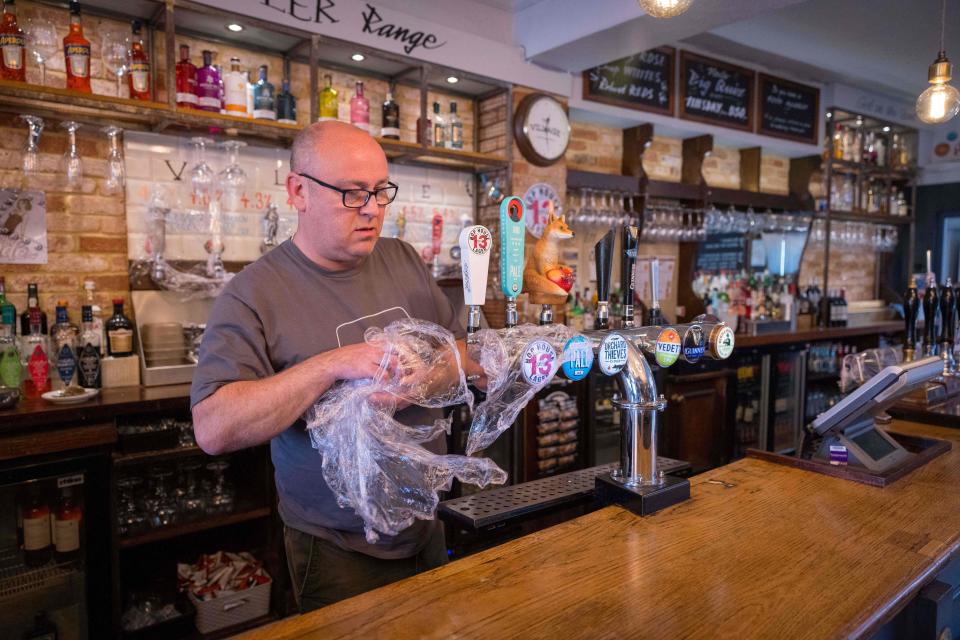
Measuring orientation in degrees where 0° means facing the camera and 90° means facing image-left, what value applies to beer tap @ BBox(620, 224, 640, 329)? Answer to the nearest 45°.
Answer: approximately 315°

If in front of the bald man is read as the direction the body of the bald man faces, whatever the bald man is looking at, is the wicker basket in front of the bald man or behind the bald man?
behind

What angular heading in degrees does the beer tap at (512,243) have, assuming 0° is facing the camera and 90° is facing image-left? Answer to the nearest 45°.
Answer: approximately 315°

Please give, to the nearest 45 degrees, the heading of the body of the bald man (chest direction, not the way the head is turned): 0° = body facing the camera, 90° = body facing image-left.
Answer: approximately 315°

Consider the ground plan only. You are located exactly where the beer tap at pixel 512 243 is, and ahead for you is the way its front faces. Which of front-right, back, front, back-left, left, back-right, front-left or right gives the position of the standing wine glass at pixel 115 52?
back

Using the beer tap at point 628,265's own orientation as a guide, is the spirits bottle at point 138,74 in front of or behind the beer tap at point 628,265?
behind
